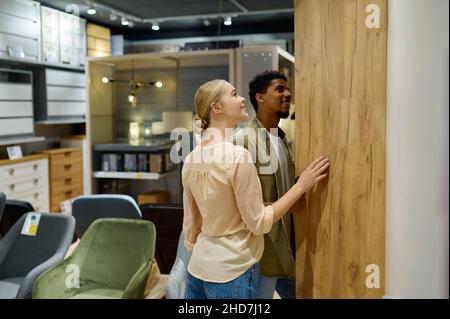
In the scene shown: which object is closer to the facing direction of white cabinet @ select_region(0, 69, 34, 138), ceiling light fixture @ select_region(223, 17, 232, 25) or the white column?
the white column

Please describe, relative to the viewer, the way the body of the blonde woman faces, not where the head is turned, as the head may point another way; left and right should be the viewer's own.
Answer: facing away from the viewer and to the right of the viewer

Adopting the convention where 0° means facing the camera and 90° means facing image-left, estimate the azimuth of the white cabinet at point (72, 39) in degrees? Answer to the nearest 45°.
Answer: approximately 315°

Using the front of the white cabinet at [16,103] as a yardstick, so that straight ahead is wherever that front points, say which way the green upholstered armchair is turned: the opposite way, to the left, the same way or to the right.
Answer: to the right

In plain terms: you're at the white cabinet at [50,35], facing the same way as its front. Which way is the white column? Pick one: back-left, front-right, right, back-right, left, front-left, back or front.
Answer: front

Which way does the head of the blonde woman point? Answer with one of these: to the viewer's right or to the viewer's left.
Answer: to the viewer's right

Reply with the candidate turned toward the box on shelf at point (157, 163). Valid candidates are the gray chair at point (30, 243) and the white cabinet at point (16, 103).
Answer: the white cabinet

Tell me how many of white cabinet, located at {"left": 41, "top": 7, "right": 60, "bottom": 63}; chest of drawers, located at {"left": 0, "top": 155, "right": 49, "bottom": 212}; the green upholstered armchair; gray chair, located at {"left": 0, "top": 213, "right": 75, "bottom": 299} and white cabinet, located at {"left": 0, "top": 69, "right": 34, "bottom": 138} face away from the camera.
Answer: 0

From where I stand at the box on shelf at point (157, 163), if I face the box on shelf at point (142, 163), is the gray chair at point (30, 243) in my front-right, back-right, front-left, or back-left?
front-left

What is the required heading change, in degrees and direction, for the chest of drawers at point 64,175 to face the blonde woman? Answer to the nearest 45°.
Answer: approximately 45° to its right

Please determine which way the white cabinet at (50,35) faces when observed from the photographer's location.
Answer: facing the viewer and to the right of the viewer
